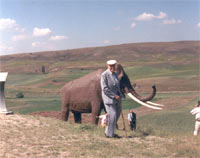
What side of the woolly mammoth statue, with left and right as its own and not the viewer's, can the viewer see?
right

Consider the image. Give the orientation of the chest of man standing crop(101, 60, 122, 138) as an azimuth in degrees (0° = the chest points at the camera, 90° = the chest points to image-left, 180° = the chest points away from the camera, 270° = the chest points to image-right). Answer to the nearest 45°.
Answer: approximately 315°

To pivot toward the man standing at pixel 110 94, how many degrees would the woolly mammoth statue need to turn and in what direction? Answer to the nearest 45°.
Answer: approximately 90° to its right

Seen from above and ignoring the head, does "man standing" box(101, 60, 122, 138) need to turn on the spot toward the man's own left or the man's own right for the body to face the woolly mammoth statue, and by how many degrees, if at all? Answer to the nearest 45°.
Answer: approximately 135° to the man's own left
